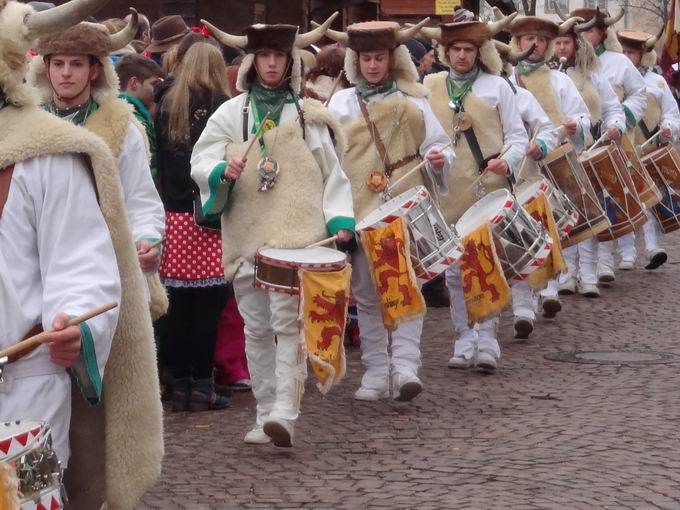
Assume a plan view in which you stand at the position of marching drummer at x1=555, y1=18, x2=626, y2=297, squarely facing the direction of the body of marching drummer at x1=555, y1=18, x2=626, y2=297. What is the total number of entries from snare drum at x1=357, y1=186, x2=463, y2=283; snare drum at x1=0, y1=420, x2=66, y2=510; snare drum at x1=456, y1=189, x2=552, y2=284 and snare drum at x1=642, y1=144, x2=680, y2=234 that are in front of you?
3

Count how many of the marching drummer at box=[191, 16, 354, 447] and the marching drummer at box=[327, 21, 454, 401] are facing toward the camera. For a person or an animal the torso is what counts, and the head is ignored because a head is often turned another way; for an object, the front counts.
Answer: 2

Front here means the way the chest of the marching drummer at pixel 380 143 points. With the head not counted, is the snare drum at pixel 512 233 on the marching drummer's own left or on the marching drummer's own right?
on the marching drummer's own left

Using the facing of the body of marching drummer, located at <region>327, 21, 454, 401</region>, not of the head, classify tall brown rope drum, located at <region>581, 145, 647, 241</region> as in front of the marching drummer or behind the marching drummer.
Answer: behind

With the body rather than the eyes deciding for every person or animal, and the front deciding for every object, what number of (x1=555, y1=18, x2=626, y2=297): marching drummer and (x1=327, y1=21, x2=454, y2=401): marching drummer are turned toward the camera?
2

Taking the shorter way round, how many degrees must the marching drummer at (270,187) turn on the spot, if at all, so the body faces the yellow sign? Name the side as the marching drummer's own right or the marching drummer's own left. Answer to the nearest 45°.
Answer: approximately 180°

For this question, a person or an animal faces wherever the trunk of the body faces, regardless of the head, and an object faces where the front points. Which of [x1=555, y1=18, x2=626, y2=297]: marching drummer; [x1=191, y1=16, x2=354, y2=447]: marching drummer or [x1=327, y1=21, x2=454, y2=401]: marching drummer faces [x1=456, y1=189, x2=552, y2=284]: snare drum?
[x1=555, y1=18, x2=626, y2=297]: marching drummer

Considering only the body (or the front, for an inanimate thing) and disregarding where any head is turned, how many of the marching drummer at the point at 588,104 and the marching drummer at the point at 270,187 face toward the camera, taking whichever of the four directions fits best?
2

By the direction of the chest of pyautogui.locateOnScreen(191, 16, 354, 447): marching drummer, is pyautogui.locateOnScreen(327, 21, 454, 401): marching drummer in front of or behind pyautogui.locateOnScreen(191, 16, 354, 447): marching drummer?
behind

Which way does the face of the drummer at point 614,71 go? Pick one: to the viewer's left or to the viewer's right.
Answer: to the viewer's left
